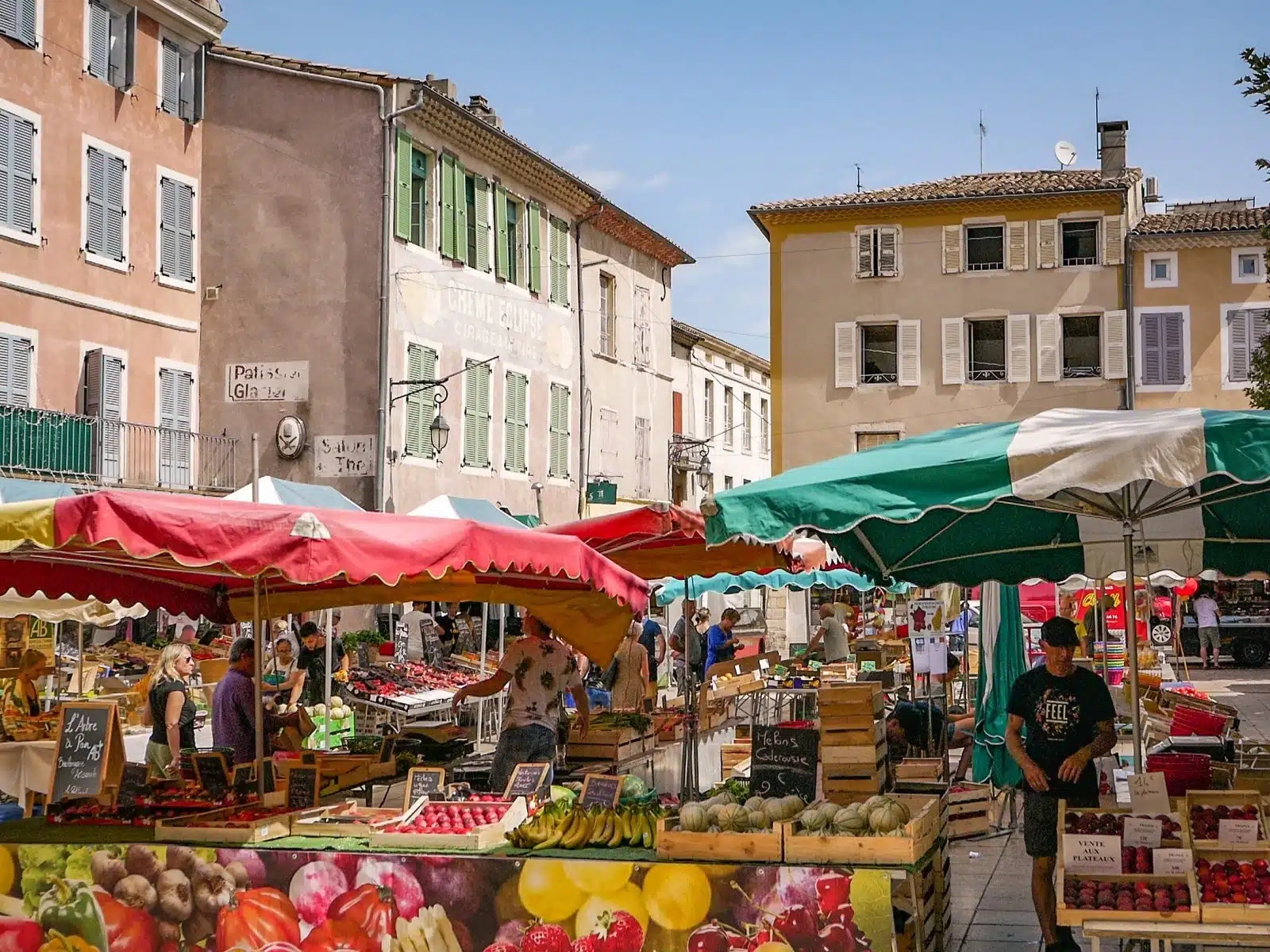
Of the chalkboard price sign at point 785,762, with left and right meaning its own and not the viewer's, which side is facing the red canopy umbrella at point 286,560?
right

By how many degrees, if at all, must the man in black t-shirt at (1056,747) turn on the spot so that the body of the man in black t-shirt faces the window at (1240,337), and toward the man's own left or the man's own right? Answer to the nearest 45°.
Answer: approximately 180°

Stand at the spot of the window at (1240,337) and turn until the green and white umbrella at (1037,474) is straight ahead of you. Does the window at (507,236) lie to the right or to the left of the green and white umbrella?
right

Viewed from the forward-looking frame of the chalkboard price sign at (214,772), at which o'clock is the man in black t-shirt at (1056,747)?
The man in black t-shirt is roughly at 10 o'clock from the chalkboard price sign.

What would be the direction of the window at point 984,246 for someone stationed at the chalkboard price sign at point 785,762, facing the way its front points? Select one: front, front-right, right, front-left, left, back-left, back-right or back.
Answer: back

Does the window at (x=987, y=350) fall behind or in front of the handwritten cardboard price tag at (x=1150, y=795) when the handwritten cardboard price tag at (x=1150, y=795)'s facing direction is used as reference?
behind

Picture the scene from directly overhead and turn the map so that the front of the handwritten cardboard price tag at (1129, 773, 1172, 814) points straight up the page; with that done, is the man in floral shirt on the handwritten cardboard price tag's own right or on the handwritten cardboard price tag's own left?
on the handwritten cardboard price tag's own right

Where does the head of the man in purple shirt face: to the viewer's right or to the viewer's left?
to the viewer's right
